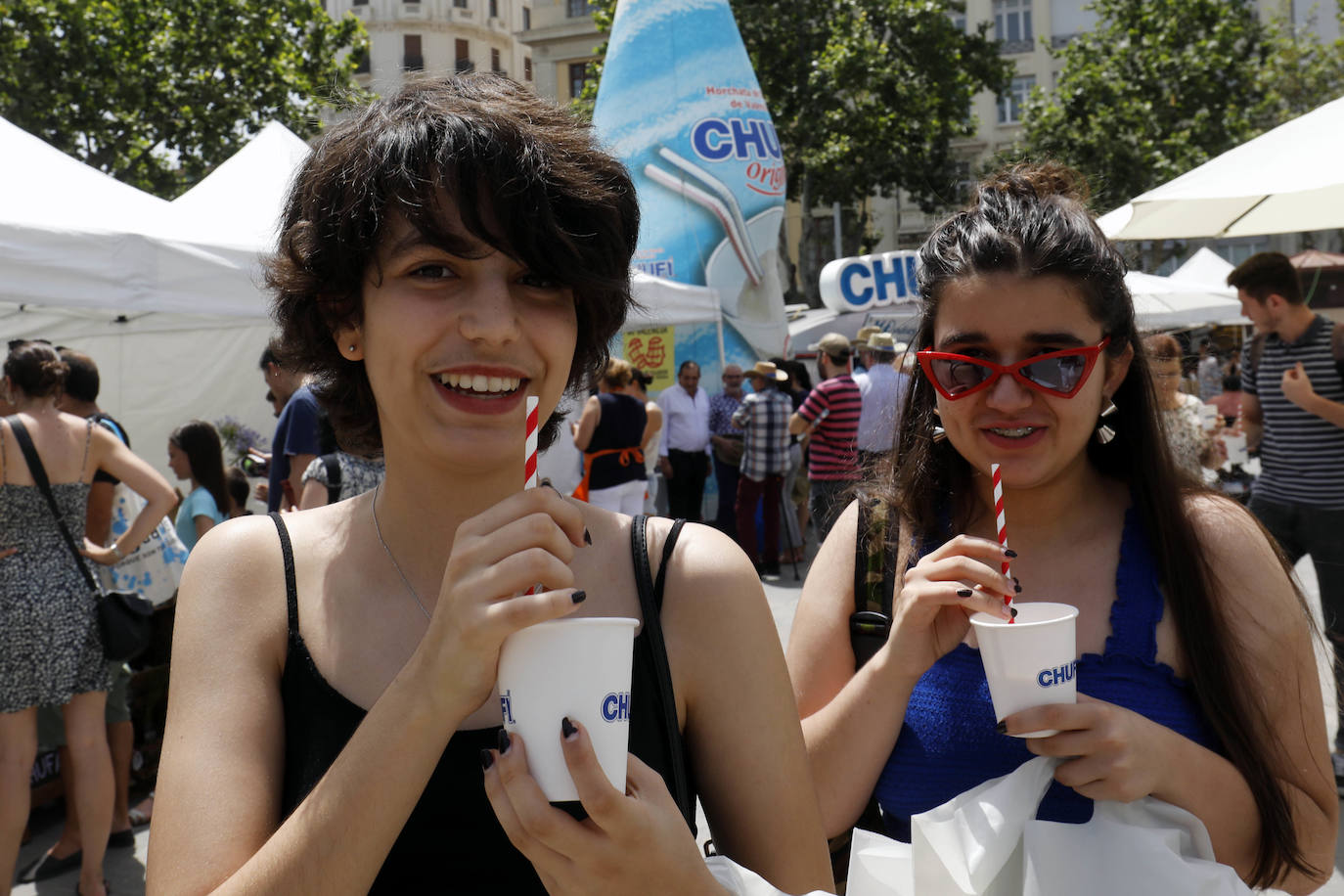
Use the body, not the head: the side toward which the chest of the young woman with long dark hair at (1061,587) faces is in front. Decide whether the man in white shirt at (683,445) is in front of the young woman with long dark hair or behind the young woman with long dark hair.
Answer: behind

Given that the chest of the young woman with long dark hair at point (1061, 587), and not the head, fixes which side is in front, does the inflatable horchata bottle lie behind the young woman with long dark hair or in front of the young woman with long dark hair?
behind

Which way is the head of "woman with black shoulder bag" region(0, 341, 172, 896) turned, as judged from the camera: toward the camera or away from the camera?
away from the camera

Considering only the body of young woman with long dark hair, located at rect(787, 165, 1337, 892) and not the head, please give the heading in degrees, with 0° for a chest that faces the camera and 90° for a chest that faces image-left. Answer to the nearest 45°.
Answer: approximately 0°
